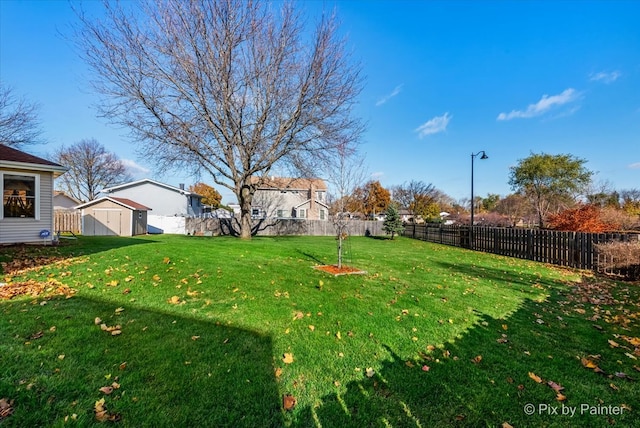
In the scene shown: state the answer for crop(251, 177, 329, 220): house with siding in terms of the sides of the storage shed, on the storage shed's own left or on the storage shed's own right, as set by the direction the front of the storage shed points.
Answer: on the storage shed's own left

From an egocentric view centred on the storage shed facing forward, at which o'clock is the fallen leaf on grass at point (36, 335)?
The fallen leaf on grass is roughly at 12 o'clock from the storage shed.

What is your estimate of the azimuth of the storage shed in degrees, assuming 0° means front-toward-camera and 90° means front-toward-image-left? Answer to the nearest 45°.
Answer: approximately 0°

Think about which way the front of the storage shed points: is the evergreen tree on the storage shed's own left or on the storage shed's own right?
on the storage shed's own left

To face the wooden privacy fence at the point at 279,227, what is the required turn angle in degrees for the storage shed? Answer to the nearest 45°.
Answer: approximately 90° to its left

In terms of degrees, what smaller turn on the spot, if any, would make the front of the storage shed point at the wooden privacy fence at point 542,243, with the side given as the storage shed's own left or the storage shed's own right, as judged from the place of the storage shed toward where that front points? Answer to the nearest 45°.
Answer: approximately 45° to the storage shed's own left

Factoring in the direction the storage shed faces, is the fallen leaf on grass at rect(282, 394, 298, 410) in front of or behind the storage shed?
in front

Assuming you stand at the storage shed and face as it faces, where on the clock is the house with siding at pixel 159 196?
The house with siding is roughly at 7 o'clock from the storage shed.

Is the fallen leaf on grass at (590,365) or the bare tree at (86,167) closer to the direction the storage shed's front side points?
the fallen leaf on grass

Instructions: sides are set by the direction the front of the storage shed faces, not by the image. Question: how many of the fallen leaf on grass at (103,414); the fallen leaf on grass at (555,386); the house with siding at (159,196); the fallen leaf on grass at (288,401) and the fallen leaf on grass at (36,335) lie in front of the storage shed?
4

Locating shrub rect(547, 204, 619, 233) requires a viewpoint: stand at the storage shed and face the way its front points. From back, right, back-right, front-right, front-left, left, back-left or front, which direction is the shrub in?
front-left

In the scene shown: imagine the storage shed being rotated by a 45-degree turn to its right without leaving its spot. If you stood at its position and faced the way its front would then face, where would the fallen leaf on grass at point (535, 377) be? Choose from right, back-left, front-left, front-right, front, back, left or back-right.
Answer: front-left

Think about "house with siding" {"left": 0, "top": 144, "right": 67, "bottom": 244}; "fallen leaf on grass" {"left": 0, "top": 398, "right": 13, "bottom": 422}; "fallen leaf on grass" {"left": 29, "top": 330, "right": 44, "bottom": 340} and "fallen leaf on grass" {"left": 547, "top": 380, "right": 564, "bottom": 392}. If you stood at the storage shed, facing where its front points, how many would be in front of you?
4

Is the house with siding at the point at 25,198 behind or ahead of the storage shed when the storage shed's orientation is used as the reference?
ahead

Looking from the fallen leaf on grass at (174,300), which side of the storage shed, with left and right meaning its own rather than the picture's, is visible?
front

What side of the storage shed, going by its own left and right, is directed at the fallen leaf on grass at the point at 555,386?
front

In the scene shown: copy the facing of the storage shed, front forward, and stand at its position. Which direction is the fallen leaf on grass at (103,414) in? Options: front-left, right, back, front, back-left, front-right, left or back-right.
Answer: front
